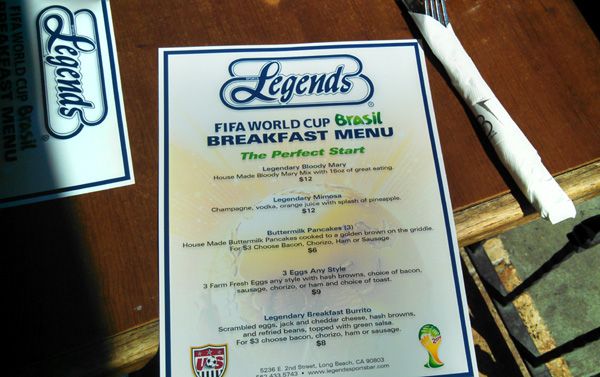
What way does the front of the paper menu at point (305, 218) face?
toward the camera
